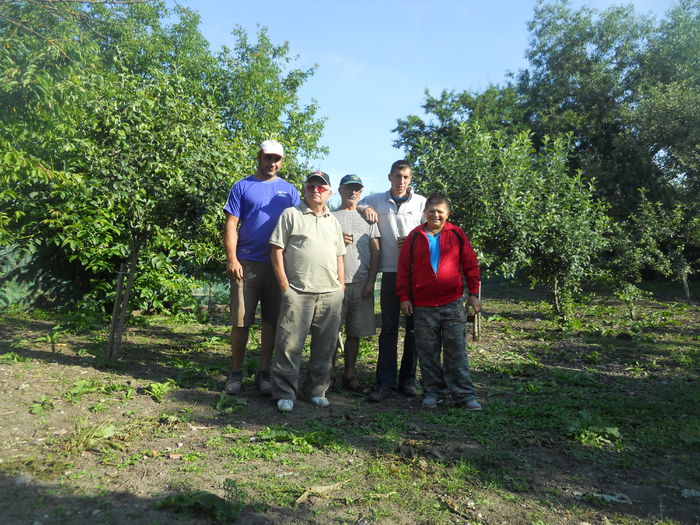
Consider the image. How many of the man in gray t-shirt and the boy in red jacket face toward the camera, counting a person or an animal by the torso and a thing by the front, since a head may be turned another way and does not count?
2

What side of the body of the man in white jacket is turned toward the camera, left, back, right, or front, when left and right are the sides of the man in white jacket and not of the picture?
front

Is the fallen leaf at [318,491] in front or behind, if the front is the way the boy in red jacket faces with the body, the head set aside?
in front

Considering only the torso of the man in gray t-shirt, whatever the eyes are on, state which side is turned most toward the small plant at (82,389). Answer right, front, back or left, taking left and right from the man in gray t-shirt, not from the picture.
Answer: right

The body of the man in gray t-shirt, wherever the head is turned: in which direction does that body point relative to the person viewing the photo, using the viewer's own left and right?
facing the viewer

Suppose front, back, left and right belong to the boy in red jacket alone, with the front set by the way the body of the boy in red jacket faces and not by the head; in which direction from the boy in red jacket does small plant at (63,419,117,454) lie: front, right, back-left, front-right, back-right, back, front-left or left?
front-right

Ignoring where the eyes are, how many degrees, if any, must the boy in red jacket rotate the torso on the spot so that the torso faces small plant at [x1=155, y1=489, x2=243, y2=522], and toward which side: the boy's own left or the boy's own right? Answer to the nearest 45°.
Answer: approximately 45° to the boy's own right

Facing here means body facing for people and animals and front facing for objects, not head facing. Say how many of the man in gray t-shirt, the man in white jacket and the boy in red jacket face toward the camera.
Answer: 3

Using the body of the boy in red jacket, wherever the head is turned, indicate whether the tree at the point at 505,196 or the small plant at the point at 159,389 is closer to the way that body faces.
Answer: the small plant

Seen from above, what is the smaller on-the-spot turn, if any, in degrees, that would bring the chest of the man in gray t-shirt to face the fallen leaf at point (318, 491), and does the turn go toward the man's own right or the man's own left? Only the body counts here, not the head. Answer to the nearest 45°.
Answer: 0° — they already face it

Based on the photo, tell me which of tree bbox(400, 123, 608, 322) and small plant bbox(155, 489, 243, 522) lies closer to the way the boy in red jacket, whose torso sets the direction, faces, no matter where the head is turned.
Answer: the small plant

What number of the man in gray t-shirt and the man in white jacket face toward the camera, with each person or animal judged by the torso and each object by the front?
2

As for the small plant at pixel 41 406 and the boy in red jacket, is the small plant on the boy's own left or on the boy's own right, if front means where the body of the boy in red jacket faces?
on the boy's own right

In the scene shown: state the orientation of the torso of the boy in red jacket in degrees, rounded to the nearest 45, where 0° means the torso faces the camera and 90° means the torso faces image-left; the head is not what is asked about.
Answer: approximately 0°
